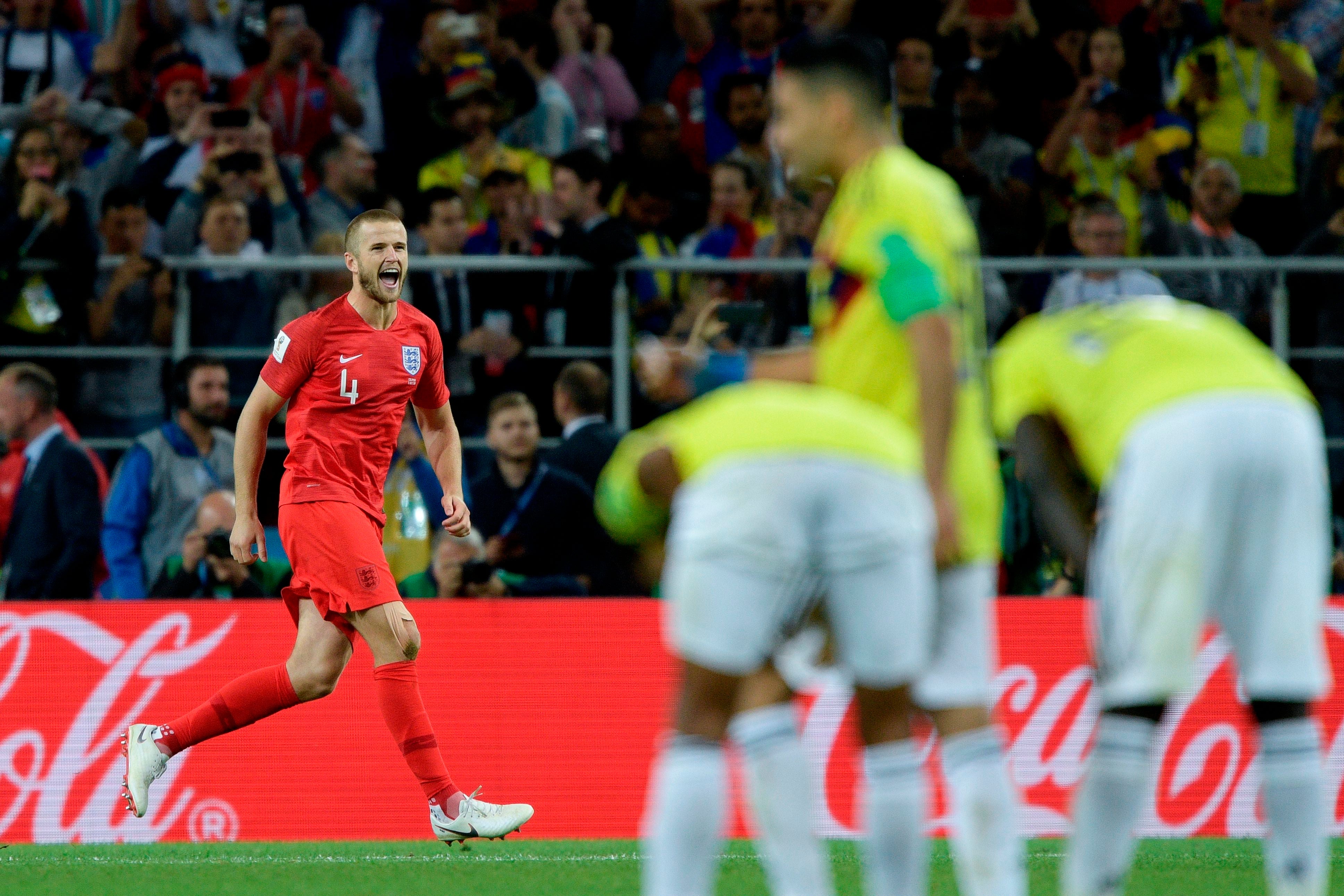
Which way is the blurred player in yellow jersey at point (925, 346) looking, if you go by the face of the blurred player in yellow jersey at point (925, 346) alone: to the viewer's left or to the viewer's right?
to the viewer's left

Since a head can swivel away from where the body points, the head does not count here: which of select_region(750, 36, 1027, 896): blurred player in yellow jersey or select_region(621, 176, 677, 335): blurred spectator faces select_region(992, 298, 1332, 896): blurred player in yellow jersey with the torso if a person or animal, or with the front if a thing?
the blurred spectator

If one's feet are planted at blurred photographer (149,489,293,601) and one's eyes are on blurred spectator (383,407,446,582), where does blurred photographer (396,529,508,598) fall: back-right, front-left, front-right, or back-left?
front-right

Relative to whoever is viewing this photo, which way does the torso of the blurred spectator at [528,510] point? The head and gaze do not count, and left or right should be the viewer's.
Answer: facing the viewer

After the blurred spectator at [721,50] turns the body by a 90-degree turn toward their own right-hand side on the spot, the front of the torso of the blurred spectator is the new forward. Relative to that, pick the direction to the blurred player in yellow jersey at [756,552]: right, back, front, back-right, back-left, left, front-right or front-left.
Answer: left

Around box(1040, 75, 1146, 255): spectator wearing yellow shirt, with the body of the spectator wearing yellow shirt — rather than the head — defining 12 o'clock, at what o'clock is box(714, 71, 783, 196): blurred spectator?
The blurred spectator is roughly at 3 o'clock from the spectator wearing yellow shirt.

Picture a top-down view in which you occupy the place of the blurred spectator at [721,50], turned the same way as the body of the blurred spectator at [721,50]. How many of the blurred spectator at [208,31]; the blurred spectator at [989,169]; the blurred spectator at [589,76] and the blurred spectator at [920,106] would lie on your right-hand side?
2

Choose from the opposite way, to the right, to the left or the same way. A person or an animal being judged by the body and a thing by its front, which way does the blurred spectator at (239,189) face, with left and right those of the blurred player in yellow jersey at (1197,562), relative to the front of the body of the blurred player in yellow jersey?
the opposite way

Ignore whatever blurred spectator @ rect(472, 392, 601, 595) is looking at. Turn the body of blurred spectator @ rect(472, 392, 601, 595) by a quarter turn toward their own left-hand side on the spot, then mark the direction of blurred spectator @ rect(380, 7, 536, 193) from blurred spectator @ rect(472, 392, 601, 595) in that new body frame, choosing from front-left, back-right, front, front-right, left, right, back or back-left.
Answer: left

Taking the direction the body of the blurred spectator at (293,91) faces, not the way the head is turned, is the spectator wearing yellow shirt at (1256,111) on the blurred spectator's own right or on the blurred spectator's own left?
on the blurred spectator's own left

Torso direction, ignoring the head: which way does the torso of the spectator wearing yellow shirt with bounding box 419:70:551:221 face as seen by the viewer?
toward the camera

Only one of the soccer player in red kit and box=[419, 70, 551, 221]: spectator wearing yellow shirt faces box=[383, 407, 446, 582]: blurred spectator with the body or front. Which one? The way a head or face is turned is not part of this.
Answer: the spectator wearing yellow shirt

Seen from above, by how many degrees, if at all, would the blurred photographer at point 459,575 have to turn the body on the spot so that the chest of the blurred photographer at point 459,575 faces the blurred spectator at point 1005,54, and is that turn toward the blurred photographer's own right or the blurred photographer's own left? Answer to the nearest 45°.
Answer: approximately 135° to the blurred photographer's own left

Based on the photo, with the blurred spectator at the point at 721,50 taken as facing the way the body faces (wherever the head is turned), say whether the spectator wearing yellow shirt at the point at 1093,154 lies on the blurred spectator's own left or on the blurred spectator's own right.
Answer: on the blurred spectator's own left

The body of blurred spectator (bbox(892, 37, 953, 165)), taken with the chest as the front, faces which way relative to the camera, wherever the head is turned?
toward the camera

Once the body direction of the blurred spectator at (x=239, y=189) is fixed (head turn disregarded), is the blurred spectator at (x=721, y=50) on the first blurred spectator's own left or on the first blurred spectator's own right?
on the first blurred spectator's own left

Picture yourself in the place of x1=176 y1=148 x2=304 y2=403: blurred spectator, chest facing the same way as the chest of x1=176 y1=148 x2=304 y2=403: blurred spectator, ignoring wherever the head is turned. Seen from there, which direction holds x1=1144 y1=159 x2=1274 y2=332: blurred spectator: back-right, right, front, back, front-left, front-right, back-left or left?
left

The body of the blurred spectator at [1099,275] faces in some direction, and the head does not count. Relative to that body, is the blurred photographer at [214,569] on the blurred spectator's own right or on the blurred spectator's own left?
on the blurred spectator's own right

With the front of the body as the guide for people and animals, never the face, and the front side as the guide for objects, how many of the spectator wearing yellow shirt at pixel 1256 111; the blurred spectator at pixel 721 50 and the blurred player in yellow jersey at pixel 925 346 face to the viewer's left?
1
